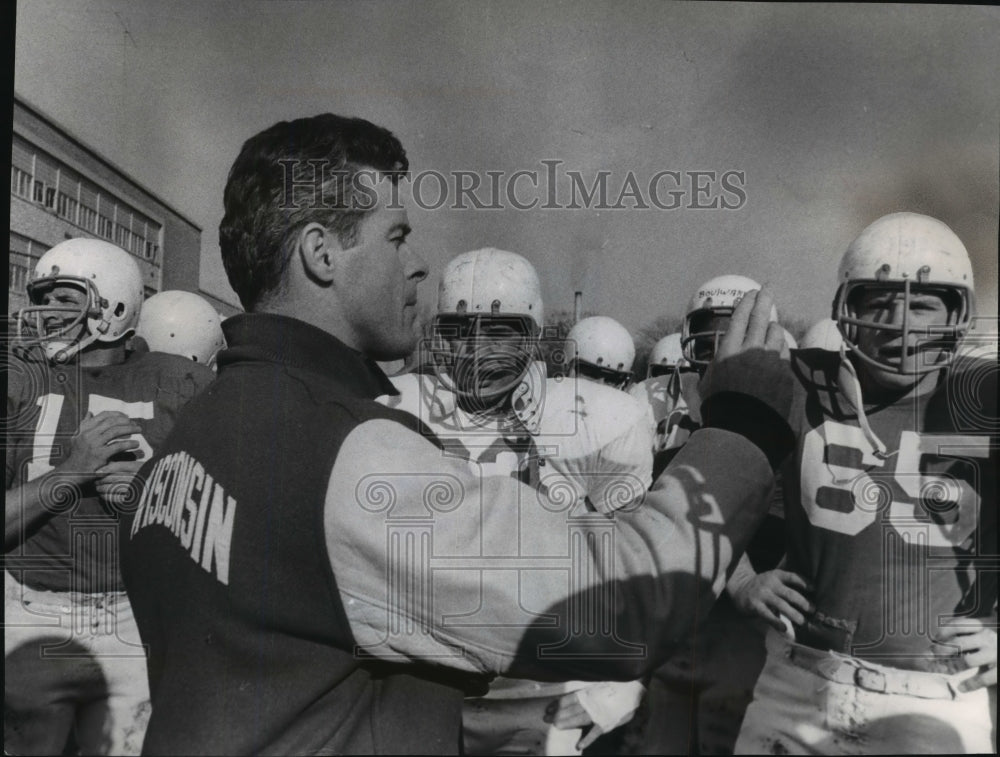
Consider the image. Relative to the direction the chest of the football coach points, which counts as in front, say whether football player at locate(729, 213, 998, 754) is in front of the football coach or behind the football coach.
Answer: in front

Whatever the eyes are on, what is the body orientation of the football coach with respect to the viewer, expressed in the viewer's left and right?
facing away from the viewer and to the right of the viewer

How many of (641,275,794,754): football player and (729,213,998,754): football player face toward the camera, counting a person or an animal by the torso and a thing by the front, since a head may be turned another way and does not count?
2

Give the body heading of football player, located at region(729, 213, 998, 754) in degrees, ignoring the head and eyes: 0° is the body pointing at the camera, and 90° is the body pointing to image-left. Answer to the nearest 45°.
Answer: approximately 0°

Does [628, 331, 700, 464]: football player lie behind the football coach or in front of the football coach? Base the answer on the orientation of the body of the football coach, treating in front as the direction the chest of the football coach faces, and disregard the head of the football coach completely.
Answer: in front

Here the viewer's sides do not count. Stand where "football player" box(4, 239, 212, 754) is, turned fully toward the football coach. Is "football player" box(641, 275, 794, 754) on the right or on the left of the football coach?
left

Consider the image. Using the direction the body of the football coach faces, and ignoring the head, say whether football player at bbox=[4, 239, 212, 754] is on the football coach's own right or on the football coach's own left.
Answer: on the football coach's own left

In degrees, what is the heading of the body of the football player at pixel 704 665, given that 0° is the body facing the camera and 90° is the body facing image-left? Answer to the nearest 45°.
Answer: approximately 0°

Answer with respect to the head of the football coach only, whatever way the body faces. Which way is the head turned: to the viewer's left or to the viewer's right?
to the viewer's right

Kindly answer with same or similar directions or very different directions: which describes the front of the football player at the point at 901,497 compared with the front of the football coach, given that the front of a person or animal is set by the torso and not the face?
very different directions

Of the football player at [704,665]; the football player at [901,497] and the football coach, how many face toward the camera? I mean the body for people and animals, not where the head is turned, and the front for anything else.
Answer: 2
